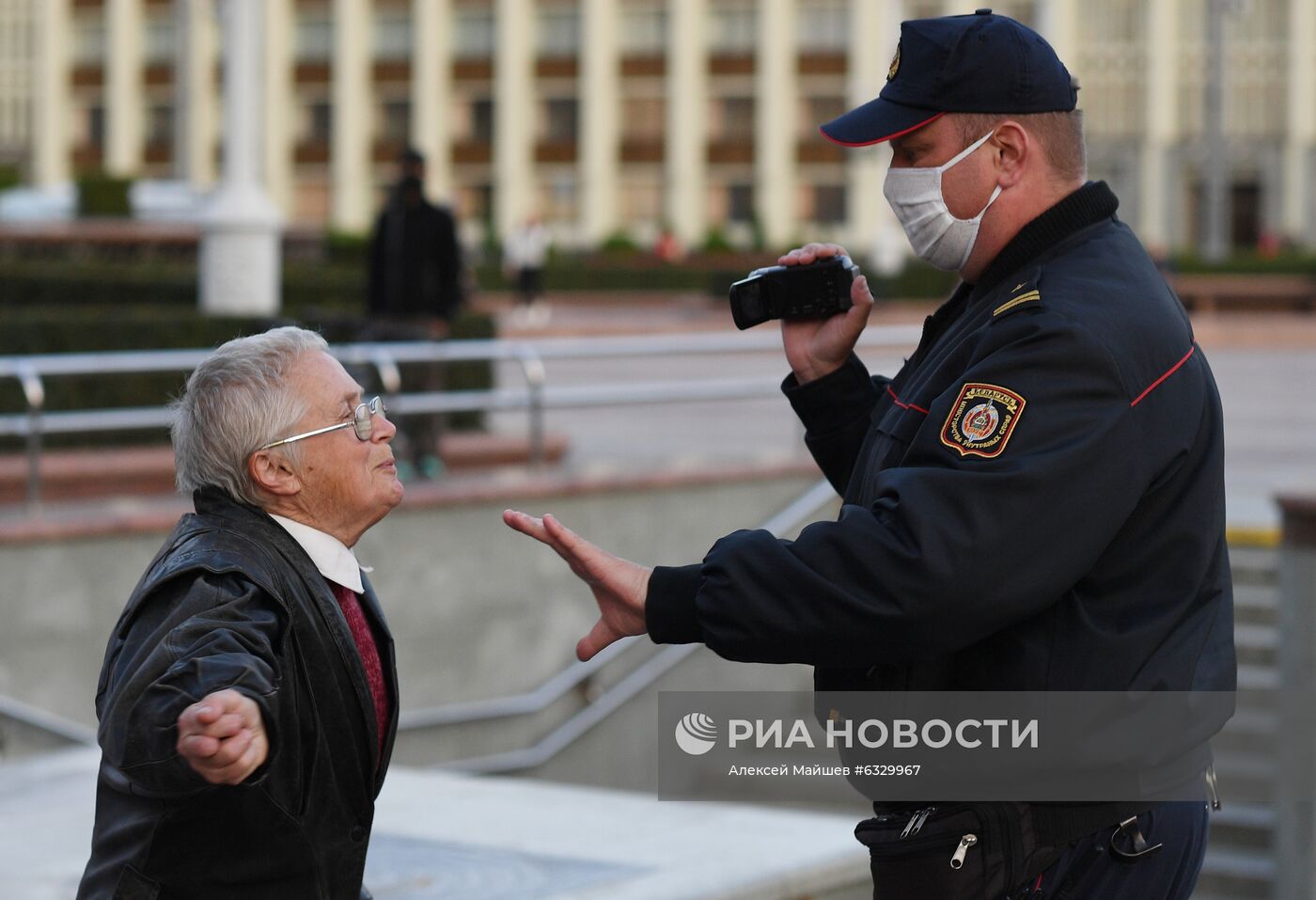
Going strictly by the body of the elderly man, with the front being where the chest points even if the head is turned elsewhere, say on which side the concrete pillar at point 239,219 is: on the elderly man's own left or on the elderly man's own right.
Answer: on the elderly man's own left

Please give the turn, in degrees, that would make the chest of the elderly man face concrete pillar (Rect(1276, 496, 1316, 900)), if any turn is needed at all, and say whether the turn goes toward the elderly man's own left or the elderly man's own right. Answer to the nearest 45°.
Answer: approximately 45° to the elderly man's own left

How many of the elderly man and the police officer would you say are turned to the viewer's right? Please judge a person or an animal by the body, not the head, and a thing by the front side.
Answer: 1

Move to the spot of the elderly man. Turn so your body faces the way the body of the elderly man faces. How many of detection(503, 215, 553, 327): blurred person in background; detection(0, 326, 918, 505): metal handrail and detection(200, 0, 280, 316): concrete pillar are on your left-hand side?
3

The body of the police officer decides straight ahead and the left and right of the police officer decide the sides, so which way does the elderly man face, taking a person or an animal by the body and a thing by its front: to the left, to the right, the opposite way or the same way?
the opposite way

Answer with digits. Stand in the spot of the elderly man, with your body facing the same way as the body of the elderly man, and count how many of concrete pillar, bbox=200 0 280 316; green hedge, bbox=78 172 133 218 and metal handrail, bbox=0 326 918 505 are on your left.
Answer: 3

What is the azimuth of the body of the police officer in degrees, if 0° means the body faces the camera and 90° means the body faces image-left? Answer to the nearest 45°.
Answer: approximately 90°

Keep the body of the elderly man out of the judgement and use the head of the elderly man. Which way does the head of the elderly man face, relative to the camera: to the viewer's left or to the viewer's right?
to the viewer's right

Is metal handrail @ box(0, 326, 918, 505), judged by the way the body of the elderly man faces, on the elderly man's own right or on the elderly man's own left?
on the elderly man's own left

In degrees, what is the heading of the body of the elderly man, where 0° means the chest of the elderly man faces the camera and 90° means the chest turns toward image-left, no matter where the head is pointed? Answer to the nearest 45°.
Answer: approximately 270°
